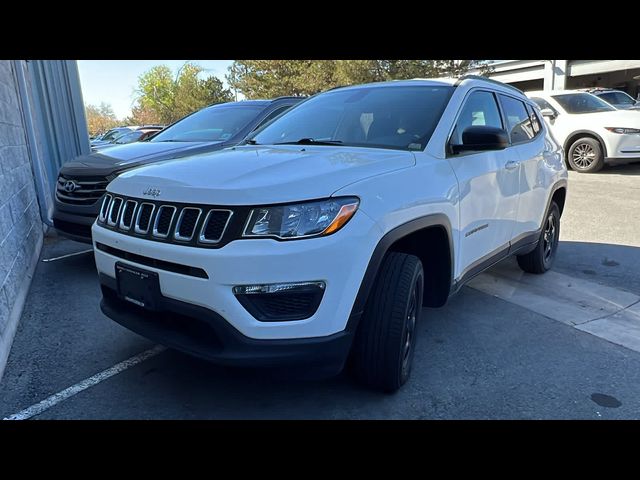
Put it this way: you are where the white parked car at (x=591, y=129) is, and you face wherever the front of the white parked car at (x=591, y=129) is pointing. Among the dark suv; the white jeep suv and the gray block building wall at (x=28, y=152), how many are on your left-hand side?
0

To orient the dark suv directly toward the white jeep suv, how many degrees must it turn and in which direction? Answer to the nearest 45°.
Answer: approximately 45° to its left

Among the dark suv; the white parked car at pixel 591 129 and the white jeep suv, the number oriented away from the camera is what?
0

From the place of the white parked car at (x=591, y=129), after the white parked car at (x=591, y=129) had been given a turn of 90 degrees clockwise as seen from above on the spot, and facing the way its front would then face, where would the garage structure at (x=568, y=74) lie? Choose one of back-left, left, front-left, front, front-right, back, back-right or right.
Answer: back-right

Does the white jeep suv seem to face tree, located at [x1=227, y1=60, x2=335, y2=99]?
no

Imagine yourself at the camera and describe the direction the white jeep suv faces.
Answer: facing the viewer and to the left of the viewer

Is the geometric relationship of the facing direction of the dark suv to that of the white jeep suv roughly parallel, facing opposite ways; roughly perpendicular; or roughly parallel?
roughly parallel

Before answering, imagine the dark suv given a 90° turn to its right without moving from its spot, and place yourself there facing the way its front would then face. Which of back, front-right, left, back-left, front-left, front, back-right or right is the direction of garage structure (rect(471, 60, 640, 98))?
right

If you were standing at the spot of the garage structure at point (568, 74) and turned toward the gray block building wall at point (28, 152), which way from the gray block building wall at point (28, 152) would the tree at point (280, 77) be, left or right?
right

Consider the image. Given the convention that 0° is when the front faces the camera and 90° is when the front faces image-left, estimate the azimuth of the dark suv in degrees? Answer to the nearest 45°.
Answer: approximately 45°

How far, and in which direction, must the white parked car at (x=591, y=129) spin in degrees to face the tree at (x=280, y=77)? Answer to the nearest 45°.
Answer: approximately 180°

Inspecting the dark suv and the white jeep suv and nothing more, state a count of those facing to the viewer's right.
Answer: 0

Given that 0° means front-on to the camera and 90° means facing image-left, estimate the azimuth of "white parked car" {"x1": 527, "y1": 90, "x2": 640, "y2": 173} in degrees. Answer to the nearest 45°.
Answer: approximately 315°

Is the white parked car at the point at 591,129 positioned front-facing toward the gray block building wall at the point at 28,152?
no

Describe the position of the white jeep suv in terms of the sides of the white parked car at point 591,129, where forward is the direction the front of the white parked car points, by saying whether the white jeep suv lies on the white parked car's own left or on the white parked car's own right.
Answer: on the white parked car's own right

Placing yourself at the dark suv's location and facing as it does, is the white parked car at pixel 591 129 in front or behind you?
behind

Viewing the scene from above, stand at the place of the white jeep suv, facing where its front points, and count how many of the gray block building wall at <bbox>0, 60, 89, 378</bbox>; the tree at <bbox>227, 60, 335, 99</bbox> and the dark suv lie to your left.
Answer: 0

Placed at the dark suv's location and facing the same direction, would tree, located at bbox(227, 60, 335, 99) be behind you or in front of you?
behind

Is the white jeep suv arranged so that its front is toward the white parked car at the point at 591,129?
no
